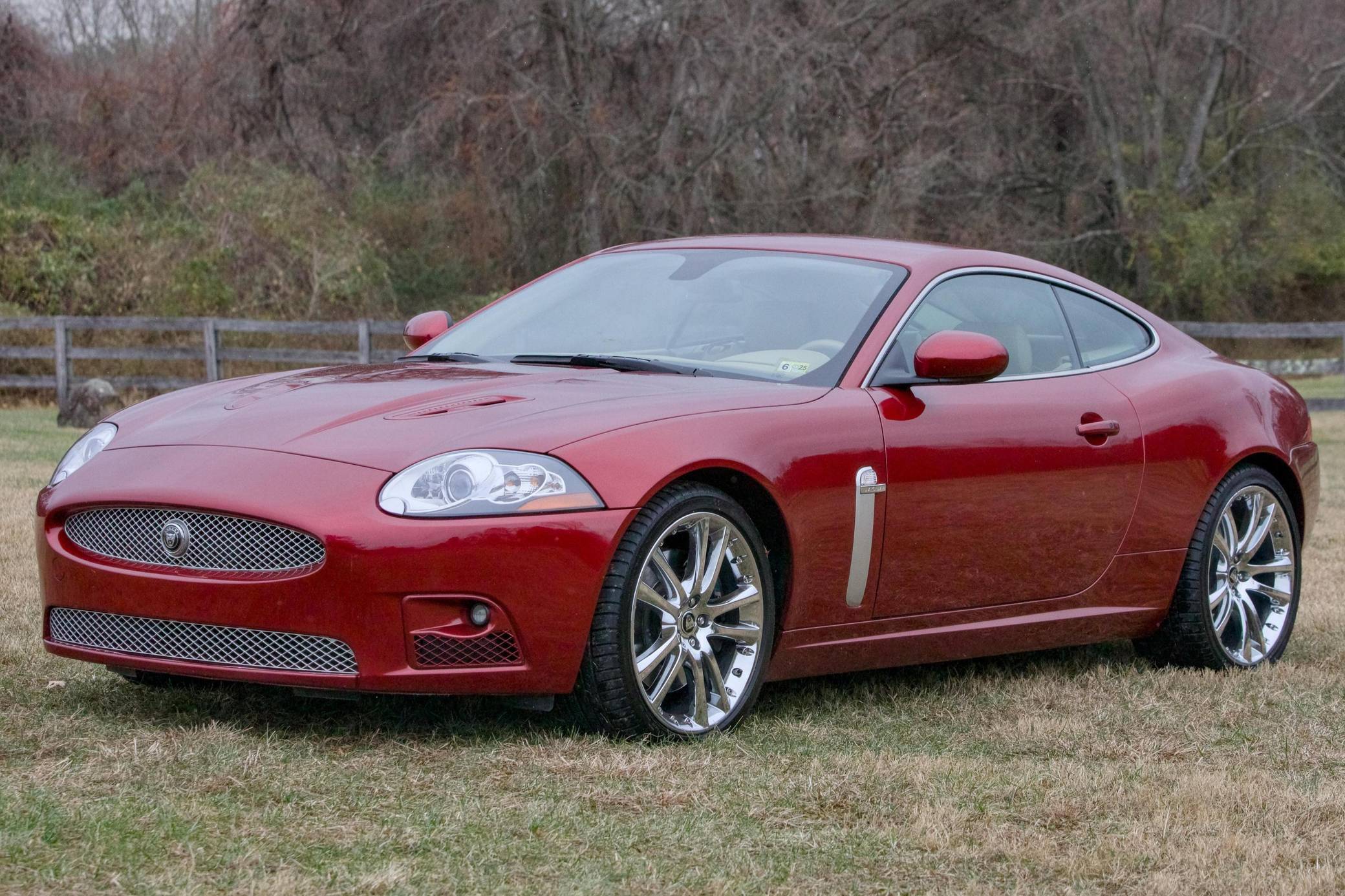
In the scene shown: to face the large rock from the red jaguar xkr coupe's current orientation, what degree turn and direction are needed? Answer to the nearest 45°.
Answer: approximately 90° to its right

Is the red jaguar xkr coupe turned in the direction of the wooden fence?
no

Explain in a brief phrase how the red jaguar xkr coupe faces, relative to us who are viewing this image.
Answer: facing the viewer and to the left of the viewer
